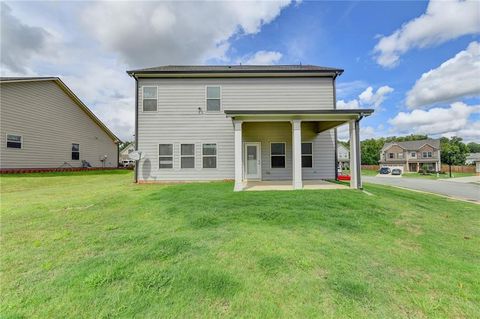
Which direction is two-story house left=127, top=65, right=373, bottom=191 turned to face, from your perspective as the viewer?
facing away from the viewer

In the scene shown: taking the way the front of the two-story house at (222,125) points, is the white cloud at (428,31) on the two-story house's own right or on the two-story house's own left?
on the two-story house's own right

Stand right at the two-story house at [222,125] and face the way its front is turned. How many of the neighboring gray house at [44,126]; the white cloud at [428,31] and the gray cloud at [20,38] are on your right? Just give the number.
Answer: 1

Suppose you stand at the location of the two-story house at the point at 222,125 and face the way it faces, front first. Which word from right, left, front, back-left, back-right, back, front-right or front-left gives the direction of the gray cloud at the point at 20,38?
left

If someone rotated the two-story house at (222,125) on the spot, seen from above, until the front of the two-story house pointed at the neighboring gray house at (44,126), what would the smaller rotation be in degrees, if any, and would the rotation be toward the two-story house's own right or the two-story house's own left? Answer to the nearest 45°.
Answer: approximately 90° to the two-story house's own left
